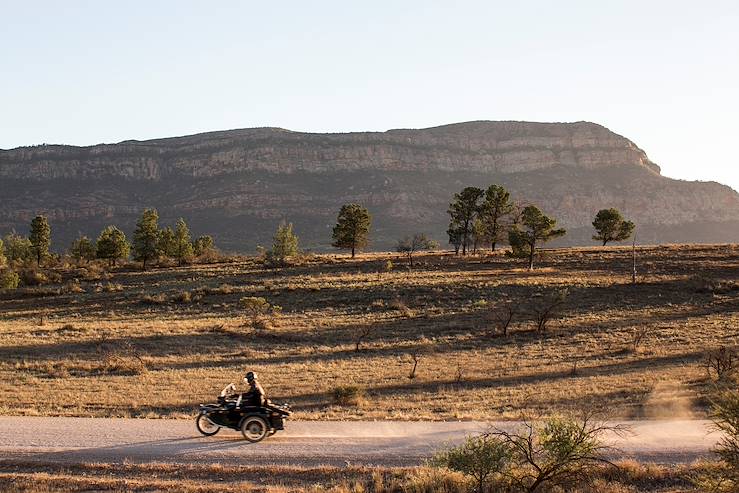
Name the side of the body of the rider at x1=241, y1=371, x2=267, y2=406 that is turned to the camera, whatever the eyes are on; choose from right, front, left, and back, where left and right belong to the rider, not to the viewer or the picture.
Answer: left

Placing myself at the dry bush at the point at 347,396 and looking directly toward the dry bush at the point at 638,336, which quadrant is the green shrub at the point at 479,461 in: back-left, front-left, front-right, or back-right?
back-right

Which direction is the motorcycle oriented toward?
to the viewer's left

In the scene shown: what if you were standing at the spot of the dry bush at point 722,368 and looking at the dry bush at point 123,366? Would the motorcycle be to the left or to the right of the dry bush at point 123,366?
left

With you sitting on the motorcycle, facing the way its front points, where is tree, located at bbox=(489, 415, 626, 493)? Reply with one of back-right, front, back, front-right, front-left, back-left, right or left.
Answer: back-left

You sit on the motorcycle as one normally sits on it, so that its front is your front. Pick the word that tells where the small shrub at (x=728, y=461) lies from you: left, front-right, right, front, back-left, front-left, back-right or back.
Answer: back-left

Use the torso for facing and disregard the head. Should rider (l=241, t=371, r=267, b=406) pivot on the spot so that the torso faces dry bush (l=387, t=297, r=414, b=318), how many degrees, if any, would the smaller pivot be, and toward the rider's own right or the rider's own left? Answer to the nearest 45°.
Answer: approximately 90° to the rider's own right
